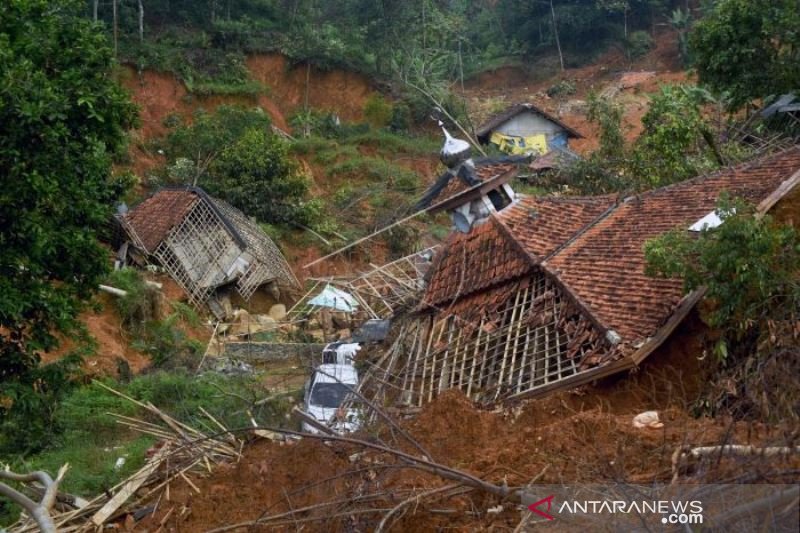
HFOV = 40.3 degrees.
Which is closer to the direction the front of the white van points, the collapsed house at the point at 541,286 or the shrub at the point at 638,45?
the collapsed house

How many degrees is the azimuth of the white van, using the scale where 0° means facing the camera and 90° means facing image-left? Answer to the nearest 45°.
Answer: approximately 0°

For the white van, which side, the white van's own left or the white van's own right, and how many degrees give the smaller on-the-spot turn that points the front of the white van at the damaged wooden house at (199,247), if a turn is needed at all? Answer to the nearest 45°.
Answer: approximately 180°

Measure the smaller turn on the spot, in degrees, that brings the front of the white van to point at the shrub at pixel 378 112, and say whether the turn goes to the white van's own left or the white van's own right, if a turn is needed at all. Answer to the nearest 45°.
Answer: approximately 180°

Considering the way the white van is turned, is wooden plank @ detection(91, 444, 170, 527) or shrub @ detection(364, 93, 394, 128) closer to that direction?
the wooden plank

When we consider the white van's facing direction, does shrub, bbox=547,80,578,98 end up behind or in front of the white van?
behind

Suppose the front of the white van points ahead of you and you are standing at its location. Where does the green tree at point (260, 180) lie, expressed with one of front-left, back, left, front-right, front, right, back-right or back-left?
back

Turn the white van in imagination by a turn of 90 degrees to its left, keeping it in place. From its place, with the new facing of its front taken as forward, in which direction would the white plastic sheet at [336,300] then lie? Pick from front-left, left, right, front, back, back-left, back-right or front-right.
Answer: left

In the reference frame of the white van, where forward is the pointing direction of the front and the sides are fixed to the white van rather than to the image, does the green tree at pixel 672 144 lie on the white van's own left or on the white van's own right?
on the white van's own left

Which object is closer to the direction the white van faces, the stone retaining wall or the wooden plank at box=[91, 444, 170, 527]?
the wooden plank

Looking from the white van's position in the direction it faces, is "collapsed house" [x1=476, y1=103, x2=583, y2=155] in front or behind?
behind
